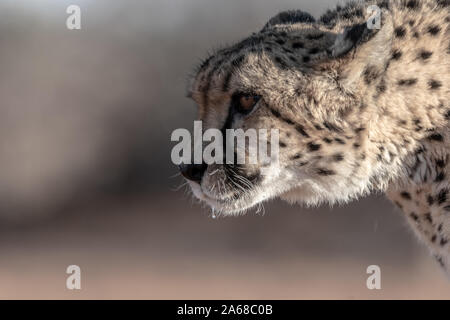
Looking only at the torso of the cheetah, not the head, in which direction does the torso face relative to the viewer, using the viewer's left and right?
facing to the left of the viewer
